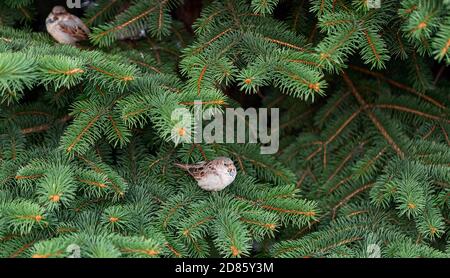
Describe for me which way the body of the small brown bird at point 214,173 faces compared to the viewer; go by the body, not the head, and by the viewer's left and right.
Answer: facing the viewer and to the right of the viewer
